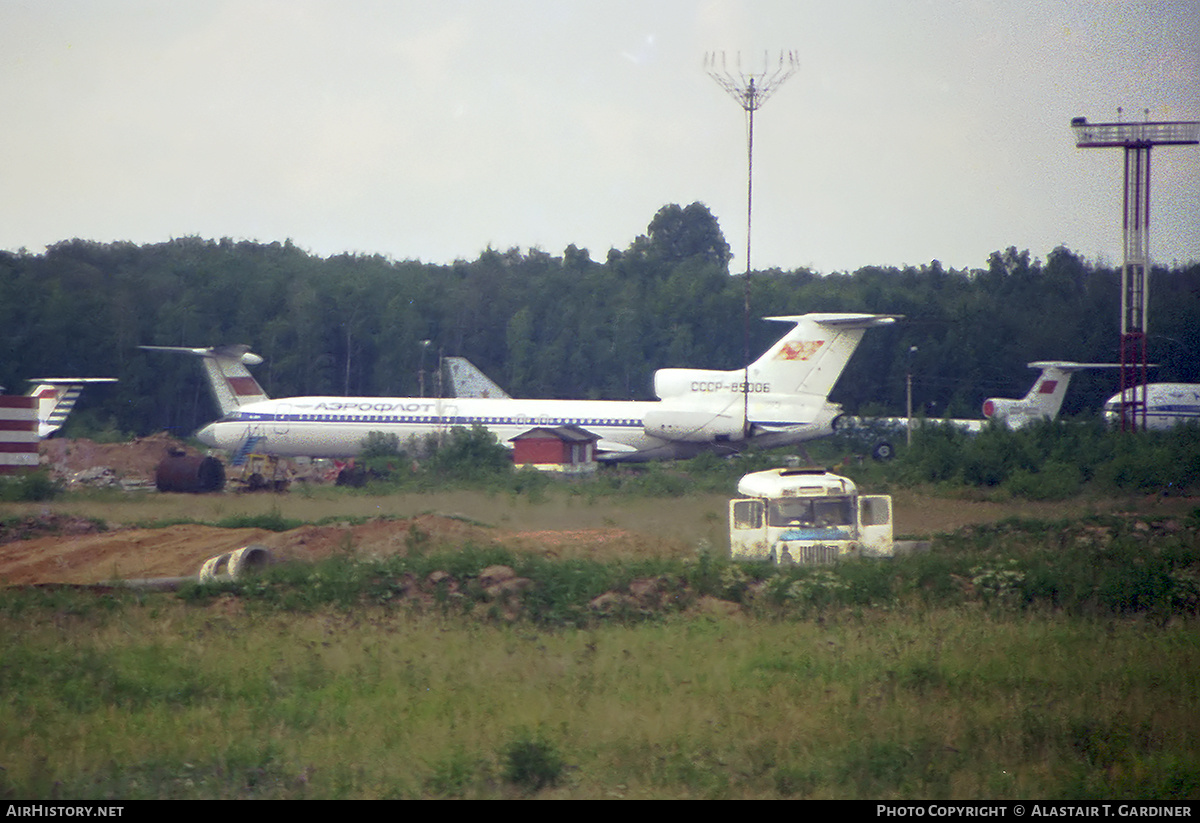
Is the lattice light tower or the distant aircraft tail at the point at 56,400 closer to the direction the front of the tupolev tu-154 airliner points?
the distant aircraft tail

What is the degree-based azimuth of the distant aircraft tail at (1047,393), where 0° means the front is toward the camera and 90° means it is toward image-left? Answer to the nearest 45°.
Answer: approximately 45°

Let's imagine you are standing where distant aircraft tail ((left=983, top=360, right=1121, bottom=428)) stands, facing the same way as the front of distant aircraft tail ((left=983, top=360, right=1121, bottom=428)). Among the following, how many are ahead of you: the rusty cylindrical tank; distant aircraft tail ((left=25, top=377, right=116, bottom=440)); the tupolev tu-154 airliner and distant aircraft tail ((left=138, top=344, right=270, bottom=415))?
4

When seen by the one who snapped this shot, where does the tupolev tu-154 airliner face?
facing to the left of the viewer

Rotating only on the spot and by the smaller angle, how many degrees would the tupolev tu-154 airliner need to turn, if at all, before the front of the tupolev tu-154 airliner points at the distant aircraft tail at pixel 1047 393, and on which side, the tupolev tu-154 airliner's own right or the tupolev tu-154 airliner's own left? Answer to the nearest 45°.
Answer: approximately 180°

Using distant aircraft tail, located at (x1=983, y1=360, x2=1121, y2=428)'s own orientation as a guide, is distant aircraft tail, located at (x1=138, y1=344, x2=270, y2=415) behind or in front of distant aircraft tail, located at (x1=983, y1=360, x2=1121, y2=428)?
in front

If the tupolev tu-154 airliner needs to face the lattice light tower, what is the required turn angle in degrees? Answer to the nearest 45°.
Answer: approximately 180°

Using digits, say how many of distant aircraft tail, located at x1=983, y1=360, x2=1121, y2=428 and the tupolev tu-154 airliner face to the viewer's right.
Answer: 0

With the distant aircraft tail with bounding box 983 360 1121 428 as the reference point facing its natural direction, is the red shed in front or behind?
in front

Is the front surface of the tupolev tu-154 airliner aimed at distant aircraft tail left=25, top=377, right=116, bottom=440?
yes

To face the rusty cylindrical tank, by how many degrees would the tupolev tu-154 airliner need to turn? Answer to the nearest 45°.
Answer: approximately 45° to its left
